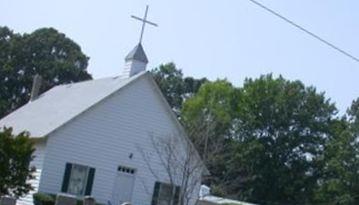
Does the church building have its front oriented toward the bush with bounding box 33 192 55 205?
no

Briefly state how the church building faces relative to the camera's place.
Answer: facing the viewer and to the right of the viewer

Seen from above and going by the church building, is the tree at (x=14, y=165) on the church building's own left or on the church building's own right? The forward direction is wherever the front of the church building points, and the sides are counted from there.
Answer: on the church building's own right
